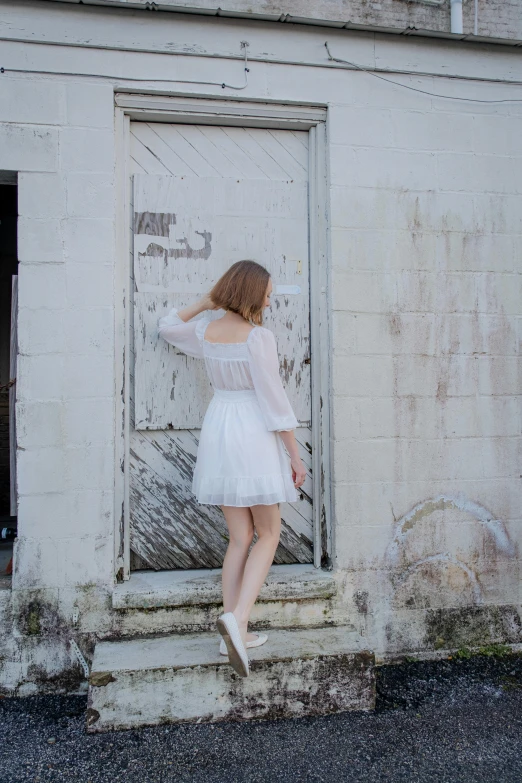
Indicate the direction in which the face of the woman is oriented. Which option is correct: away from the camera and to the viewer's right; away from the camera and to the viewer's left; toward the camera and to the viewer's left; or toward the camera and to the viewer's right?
away from the camera and to the viewer's right

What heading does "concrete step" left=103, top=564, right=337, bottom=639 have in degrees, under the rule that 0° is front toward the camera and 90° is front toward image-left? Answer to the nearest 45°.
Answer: approximately 0°

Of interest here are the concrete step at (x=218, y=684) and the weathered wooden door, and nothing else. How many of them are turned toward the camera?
2

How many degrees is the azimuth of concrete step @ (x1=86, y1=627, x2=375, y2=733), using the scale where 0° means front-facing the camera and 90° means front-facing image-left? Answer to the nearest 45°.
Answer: approximately 0°
